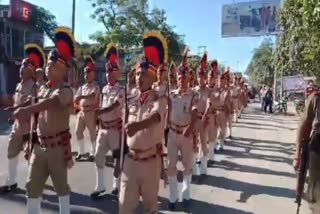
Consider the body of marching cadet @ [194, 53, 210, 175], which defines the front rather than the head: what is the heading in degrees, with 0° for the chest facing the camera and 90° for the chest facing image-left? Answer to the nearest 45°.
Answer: approximately 45°

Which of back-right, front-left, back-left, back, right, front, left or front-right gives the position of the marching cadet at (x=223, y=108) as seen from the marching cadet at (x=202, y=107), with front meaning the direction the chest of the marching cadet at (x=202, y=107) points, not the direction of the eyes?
back-right

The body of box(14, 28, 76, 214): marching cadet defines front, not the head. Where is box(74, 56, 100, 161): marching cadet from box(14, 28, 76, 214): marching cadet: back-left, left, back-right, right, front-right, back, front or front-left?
back-right

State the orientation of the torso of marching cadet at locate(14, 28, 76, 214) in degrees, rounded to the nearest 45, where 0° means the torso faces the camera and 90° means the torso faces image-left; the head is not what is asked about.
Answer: approximately 45°

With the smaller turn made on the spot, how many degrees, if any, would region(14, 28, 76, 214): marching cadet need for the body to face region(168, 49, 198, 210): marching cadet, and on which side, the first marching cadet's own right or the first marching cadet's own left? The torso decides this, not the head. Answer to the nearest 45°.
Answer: approximately 180°

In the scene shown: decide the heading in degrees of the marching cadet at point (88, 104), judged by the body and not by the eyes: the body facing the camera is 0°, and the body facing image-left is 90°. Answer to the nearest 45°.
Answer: approximately 45°

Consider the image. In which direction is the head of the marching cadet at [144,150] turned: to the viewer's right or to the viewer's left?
to the viewer's left

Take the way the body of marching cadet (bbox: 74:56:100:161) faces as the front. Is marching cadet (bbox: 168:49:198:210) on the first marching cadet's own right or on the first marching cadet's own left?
on the first marching cadet's own left

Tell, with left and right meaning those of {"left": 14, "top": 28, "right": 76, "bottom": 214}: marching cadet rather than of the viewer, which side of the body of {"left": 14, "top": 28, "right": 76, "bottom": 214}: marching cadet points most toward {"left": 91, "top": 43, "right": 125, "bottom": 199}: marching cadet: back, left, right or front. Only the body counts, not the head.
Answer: back

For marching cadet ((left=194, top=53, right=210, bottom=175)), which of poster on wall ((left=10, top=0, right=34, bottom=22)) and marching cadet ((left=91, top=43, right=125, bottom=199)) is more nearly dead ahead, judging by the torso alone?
the marching cadet
